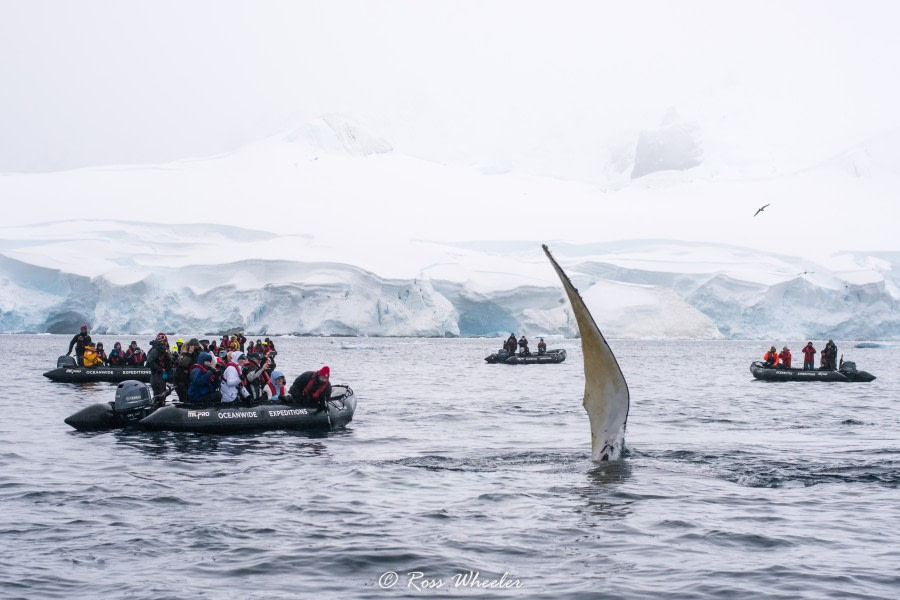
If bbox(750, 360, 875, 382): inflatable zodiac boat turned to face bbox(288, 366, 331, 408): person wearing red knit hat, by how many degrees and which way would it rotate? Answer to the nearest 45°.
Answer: approximately 45° to its left

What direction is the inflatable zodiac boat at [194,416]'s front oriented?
to the viewer's right

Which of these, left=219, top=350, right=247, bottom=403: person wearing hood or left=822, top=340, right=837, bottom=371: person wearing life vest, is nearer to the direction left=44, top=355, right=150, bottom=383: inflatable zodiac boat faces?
the person wearing life vest

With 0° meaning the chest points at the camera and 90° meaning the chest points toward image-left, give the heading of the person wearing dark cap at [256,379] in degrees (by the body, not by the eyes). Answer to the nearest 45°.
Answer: approximately 270°

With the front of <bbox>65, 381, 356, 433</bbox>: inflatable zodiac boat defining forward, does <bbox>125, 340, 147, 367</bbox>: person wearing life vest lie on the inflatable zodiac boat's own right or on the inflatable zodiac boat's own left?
on the inflatable zodiac boat's own left

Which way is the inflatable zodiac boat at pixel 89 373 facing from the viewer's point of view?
to the viewer's right

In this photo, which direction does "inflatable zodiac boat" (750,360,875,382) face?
to the viewer's left
